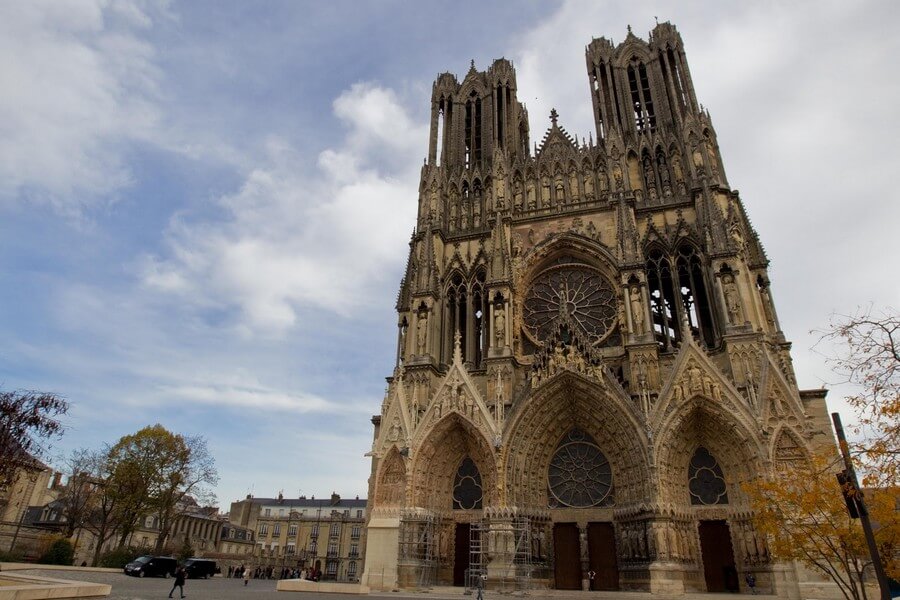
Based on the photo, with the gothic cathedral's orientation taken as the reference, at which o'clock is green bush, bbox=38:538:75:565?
The green bush is roughly at 3 o'clock from the gothic cathedral.

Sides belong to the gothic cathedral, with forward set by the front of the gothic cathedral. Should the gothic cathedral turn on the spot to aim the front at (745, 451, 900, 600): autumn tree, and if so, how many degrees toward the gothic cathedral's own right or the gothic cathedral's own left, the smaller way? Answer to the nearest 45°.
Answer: approximately 45° to the gothic cathedral's own left

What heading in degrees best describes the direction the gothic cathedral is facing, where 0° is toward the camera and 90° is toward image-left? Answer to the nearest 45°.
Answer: approximately 0°

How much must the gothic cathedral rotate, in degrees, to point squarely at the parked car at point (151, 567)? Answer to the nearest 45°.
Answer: approximately 90° to its right

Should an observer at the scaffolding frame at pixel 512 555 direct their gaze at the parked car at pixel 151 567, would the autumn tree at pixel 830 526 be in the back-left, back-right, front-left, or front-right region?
back-left

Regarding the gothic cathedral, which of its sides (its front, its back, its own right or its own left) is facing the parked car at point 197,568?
right
